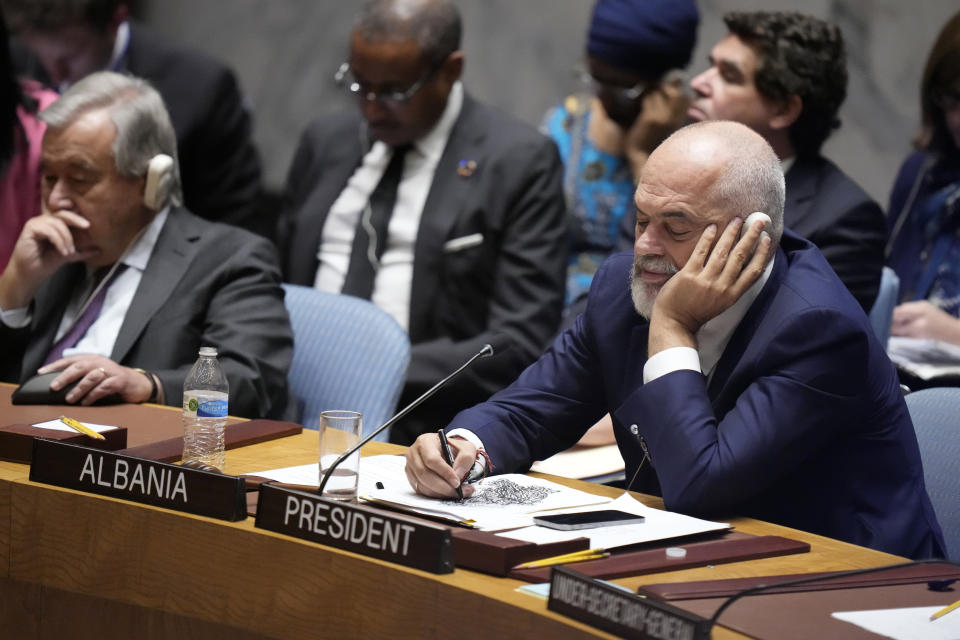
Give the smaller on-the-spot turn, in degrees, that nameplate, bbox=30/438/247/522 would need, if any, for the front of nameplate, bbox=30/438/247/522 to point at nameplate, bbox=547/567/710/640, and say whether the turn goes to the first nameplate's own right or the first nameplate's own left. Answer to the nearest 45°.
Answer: approximately 90° to the first nameplate's own left

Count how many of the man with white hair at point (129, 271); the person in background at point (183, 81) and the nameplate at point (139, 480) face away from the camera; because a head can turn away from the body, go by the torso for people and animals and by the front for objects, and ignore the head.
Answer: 0

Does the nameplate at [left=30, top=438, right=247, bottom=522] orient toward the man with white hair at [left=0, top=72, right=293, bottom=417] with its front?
no

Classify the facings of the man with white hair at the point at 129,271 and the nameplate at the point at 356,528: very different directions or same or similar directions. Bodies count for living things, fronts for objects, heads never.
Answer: same or similar directions

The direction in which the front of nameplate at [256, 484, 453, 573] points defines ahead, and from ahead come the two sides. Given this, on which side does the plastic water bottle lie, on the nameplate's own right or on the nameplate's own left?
on the nameplate's own right

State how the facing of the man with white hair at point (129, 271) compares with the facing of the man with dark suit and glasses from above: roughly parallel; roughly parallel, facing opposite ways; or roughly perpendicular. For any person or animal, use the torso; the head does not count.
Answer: roughly parallel

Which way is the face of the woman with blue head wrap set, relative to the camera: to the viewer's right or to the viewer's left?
to the viewer's left

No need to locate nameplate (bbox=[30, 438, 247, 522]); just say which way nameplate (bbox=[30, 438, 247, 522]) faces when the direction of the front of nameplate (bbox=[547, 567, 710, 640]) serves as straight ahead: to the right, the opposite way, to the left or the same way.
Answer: the same way

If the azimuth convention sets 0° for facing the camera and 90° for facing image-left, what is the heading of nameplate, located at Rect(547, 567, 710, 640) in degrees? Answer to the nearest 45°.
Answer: approximately 45°

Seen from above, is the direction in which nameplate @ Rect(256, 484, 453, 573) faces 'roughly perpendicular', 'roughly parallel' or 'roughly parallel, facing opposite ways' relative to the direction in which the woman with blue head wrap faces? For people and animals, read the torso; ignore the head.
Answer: roughly parallel

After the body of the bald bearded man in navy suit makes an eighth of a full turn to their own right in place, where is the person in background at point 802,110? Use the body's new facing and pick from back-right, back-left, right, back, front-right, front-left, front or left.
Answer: right

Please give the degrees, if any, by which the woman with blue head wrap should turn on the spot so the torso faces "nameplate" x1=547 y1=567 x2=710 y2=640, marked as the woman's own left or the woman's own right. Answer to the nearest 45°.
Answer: approximately 45° to the woman's own left

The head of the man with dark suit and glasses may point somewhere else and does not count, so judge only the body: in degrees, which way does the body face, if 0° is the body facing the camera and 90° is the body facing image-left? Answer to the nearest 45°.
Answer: approximately 45°

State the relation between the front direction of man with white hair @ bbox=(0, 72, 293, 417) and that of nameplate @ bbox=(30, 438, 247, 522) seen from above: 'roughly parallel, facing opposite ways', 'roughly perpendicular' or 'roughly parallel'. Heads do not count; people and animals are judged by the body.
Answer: roughly parallel

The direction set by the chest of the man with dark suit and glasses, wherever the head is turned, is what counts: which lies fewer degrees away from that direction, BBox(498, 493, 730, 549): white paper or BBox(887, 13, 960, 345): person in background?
the white paper

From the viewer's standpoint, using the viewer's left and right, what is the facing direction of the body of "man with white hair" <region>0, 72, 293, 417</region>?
facing the viewer and to the left of the viewer

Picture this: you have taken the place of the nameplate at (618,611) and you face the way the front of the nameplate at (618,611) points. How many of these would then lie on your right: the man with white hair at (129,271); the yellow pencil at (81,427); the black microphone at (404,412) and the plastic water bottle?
4

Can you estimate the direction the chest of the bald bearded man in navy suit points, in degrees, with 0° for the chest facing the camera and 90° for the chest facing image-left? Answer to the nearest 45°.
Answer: approximately 45°
